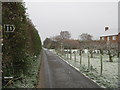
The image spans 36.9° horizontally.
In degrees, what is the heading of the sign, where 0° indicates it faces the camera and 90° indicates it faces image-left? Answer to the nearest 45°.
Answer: approximately 0°
